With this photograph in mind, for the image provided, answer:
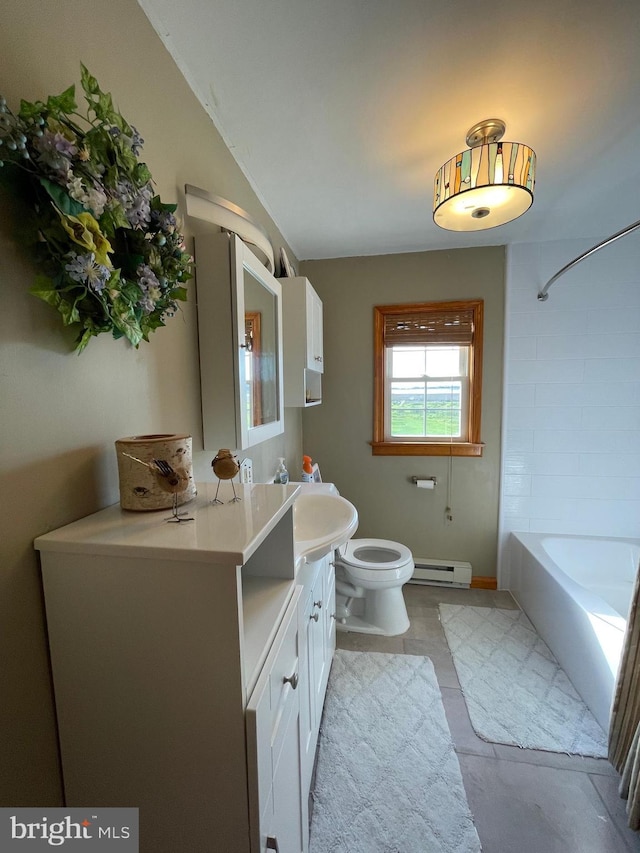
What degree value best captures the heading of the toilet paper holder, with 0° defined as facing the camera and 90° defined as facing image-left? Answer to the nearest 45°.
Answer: approximately 0°

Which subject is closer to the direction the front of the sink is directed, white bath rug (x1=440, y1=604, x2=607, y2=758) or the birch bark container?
the white bath rug

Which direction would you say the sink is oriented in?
to the viewer's right

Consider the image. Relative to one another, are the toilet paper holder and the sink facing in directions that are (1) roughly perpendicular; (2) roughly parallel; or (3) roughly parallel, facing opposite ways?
roughly perpendicular

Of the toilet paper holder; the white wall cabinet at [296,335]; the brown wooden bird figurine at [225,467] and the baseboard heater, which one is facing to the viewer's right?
the white wall cabinet

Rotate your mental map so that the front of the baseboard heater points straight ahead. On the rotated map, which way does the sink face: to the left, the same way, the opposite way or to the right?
to the left

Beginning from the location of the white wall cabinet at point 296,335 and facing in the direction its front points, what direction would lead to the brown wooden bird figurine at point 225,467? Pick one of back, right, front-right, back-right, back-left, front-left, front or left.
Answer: right
